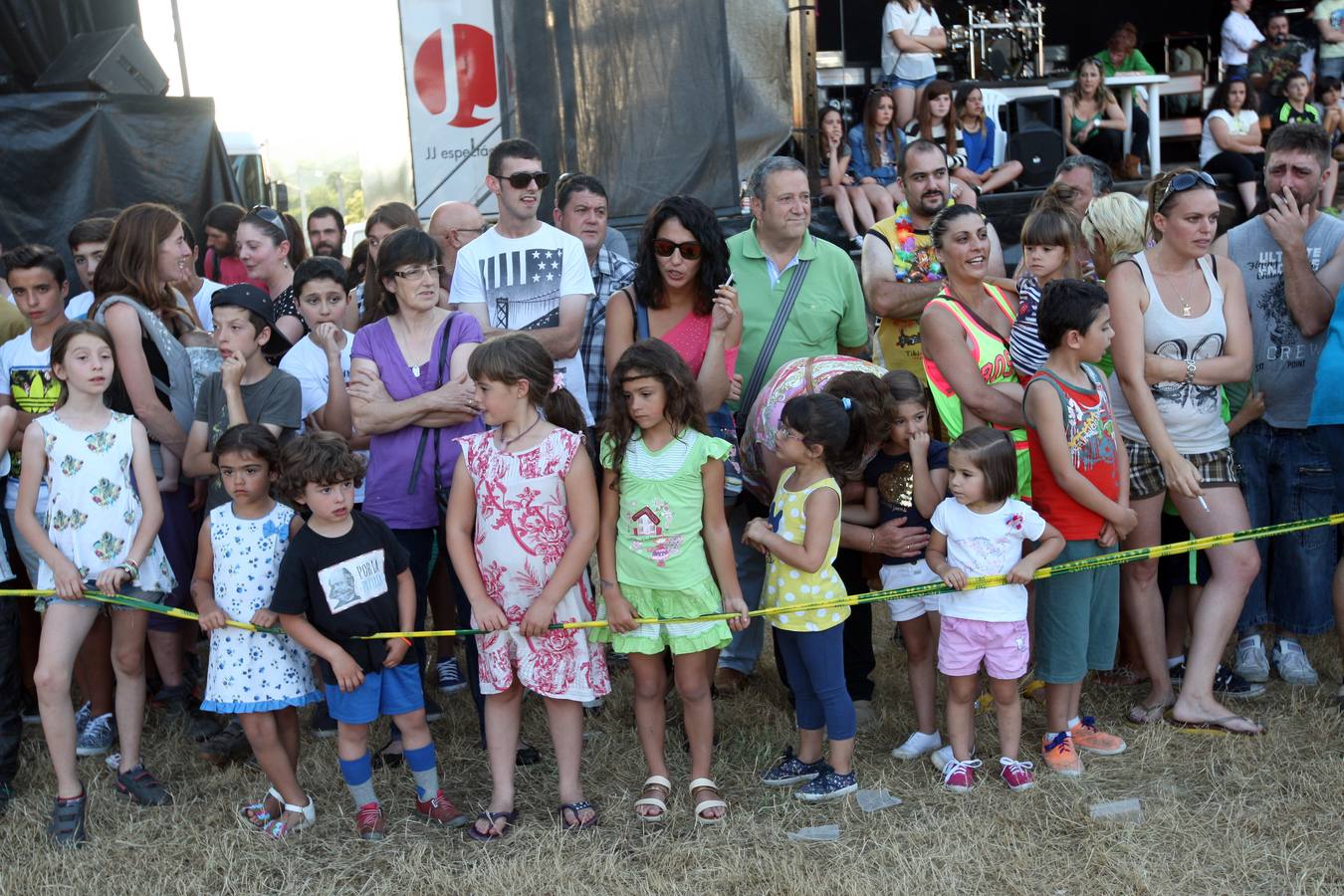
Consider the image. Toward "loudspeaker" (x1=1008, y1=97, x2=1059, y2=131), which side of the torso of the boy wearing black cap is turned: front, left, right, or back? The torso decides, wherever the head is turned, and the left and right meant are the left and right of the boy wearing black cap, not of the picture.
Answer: back

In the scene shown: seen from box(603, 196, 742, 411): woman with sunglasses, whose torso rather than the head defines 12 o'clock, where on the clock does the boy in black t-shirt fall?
The boy in black t-shirt is roughly at 2 o'clock from the woman with sunglasses.

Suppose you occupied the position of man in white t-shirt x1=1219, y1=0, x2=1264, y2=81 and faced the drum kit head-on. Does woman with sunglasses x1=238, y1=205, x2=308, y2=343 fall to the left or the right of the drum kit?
left

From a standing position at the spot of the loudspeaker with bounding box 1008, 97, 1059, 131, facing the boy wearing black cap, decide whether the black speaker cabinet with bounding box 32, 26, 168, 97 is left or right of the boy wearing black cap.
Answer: right

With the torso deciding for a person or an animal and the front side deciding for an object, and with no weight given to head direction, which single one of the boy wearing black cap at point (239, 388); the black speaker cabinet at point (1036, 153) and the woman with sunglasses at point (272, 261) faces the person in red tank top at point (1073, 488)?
the black speaker cabinet

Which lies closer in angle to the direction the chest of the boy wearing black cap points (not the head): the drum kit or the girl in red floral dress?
the girl in red floral dress

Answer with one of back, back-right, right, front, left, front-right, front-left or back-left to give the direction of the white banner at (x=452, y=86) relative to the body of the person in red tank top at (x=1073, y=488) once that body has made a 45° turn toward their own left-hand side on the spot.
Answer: back-left

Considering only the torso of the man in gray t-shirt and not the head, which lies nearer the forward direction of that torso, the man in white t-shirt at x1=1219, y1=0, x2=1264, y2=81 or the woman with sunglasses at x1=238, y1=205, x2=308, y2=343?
the woman with sunglasses

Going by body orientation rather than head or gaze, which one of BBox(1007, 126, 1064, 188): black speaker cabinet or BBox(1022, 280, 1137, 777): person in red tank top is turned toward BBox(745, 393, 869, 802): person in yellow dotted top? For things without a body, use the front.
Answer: the black speaker cabinet

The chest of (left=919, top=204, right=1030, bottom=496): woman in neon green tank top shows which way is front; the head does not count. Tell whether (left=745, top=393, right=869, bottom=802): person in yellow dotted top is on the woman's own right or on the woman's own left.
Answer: on the woman's own right

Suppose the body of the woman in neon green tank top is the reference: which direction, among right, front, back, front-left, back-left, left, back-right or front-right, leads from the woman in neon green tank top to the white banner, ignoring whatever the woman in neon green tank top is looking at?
back
